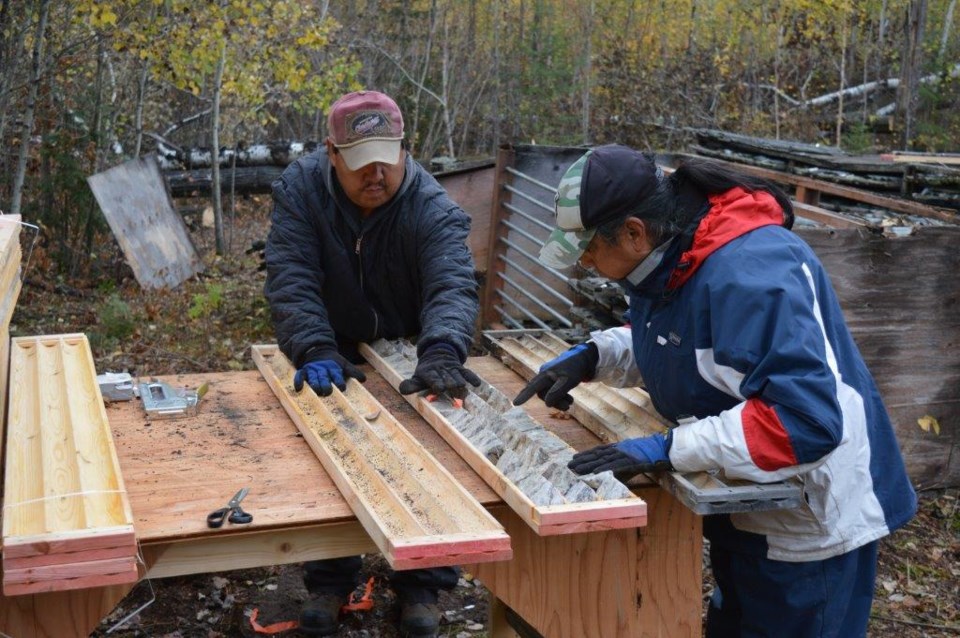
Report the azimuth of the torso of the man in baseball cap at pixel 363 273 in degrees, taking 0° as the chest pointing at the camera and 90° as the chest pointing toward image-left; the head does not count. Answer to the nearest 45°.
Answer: approximately 0°

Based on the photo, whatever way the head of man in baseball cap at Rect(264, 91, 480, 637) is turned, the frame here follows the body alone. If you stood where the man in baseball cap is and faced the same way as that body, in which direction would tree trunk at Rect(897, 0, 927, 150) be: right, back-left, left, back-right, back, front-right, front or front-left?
back-left

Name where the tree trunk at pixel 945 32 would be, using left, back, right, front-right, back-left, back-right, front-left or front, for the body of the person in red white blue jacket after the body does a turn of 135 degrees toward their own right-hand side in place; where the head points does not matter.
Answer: front-left

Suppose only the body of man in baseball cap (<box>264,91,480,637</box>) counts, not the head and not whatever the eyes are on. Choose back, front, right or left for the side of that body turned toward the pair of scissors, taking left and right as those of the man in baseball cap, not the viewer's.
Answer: front

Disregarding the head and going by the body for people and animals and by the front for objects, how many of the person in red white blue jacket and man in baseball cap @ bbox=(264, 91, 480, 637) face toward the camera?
1

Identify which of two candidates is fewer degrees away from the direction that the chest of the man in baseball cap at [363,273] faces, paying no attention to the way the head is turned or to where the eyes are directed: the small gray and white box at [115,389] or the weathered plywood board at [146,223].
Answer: the small gray and white box

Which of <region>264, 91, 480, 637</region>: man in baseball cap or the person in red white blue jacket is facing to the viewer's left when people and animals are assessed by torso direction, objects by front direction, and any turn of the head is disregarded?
the person in red white blue jacket

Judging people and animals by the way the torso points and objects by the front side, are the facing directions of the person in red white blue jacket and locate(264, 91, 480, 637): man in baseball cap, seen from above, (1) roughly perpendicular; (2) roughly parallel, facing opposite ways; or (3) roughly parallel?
roughly perpendicular

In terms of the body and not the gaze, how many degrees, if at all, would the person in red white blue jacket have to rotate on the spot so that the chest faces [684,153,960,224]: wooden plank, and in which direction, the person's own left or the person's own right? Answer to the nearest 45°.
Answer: approximately 90° to the person's own right

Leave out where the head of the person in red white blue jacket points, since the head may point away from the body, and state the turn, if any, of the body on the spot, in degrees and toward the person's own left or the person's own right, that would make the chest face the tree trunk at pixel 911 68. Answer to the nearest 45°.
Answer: approximately 90° to the person's own right

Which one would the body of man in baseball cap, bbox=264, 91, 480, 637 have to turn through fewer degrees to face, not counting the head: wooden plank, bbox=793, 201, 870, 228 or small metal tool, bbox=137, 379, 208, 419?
the small metal tool

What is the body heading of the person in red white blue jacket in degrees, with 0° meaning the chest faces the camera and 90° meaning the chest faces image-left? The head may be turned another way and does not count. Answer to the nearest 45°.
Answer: approximately 90°

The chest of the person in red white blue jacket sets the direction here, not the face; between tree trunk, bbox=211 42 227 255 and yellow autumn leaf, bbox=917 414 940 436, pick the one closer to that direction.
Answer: the tree trunk

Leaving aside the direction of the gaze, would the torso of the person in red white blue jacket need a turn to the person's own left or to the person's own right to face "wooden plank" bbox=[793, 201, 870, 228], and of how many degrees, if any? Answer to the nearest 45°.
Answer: approximately 90° to the person's own right
